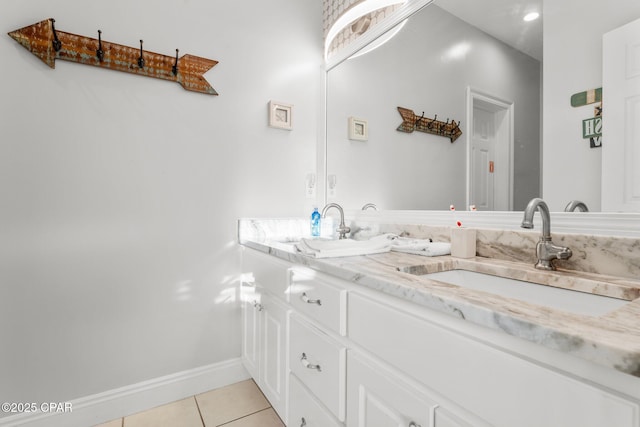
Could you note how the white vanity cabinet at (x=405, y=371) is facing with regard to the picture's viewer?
facing the viewer and to the left of the viewer
